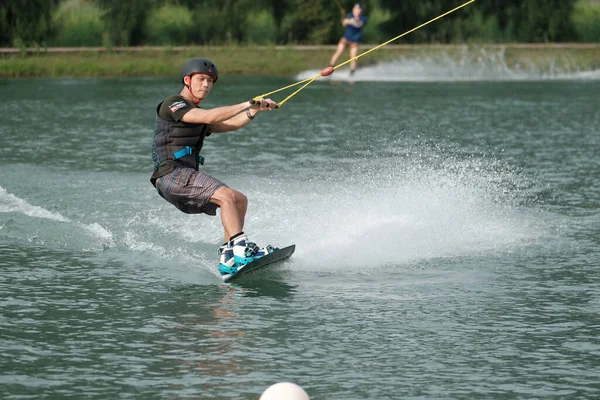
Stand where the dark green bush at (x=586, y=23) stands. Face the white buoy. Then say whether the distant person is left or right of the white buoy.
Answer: right

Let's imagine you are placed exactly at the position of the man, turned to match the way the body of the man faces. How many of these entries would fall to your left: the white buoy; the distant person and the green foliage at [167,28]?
2

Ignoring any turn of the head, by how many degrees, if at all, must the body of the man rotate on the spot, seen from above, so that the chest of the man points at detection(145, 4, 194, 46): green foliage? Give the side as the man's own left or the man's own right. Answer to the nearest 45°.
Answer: approximately 90° to the man's own left

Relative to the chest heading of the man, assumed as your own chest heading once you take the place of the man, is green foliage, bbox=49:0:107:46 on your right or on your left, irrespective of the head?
on your left

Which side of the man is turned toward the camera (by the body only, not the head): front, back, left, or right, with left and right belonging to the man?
right

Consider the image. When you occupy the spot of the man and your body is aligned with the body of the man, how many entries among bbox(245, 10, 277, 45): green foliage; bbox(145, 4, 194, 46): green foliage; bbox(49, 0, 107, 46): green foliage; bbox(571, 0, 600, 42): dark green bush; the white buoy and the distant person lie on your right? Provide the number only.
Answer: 1

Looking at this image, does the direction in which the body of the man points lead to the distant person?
no

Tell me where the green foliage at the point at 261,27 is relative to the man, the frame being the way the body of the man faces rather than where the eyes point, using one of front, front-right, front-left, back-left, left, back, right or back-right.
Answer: left

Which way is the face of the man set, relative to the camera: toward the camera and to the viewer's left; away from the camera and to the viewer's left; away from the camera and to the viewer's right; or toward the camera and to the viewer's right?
toward the camera and to the viewer's right

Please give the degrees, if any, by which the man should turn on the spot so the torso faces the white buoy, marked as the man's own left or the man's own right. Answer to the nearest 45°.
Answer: approximately 90° to the man's own right
